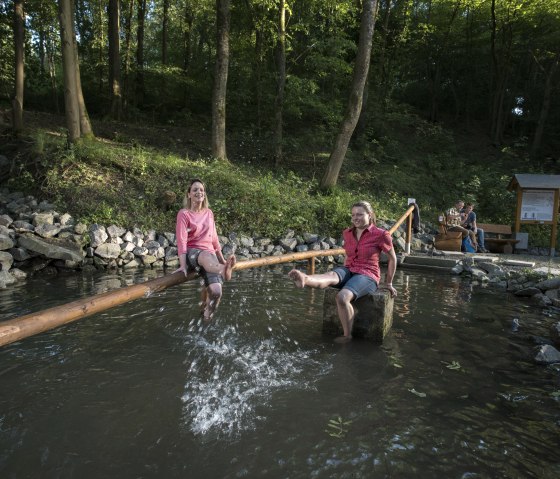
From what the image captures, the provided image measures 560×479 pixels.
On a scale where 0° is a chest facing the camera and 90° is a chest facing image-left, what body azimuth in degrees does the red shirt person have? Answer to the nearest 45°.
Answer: approximately 45°

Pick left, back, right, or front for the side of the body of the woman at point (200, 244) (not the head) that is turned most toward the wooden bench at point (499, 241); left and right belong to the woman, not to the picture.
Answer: left

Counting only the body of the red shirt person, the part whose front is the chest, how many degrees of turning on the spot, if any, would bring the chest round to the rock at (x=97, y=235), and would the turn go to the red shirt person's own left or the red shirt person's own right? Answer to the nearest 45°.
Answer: approximately 90° to the red shirt person's own right

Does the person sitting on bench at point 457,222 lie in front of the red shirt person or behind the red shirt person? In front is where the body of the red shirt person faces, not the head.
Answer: behind

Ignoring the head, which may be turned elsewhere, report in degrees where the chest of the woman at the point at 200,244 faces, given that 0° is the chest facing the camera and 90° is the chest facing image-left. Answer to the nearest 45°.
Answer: approximately 315°

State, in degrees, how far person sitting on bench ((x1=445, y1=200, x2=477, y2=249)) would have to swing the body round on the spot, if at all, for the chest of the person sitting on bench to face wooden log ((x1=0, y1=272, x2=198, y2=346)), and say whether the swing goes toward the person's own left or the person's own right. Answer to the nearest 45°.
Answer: approximately 45° to the person's own right
